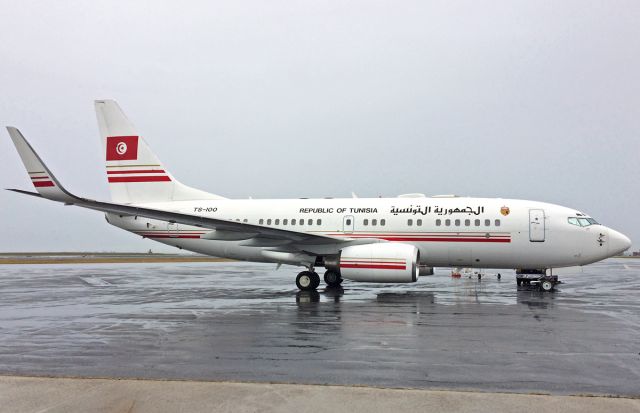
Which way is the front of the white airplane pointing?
to the viewer's right
